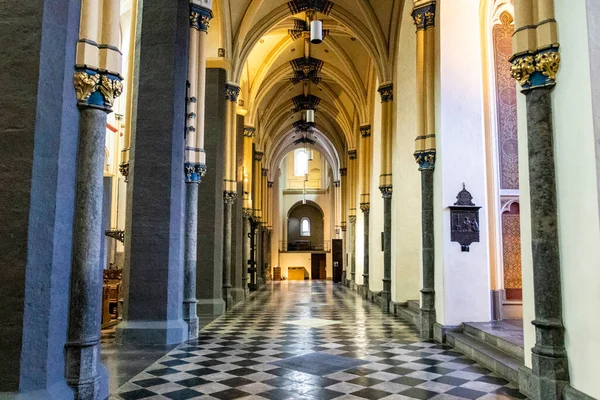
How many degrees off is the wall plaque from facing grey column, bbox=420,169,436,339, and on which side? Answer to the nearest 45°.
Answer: approximately 135° to its right

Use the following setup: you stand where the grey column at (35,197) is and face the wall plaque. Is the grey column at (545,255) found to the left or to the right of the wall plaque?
right

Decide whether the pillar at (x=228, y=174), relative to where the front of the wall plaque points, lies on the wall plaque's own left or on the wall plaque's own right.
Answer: on the wall plaque's own right

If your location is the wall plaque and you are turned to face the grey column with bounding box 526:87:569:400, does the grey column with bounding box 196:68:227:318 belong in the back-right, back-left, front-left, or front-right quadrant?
back-right
